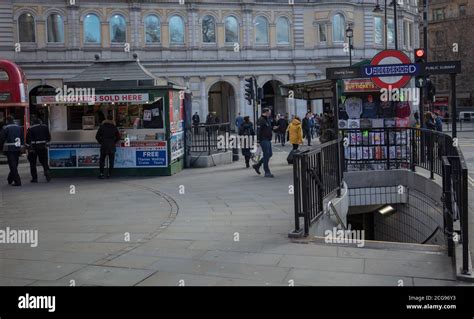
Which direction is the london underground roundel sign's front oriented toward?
toward the camera

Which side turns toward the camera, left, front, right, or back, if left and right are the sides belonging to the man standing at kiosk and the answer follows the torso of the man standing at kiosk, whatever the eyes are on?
back

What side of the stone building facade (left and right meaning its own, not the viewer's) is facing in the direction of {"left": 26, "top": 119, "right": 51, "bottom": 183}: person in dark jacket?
front

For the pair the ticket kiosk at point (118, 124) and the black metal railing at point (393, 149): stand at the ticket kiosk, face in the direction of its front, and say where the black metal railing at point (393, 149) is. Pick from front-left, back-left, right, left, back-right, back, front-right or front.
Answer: front-left

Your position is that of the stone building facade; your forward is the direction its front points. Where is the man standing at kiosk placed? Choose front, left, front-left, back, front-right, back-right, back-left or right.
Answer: front

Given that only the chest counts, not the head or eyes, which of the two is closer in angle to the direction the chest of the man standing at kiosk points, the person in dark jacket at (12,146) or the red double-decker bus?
the red double-decker bus

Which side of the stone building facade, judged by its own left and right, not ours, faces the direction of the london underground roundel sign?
front

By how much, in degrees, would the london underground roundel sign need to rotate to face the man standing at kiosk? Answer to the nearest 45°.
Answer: approximately 135° to its right

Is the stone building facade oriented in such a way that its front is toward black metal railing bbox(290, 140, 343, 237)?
yes

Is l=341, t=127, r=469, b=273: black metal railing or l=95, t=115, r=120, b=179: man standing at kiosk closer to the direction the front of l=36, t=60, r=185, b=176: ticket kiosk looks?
the man standing at kiosk

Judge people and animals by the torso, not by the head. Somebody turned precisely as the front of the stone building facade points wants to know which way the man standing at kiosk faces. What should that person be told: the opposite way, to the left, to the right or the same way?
the opposite way

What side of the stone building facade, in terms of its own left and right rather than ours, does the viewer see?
front
